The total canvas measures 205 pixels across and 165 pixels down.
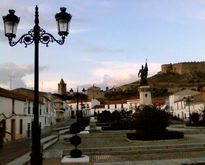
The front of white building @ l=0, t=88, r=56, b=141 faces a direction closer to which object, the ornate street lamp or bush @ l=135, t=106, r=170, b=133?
the bush

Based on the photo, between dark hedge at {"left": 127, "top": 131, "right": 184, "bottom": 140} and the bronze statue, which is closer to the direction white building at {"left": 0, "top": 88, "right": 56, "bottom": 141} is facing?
the dark hedge

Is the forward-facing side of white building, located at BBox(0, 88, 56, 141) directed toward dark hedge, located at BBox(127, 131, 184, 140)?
yes

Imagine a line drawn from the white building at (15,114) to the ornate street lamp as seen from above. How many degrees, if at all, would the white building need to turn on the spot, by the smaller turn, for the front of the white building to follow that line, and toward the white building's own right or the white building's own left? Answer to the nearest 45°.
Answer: approximately 45° to the white building's own right

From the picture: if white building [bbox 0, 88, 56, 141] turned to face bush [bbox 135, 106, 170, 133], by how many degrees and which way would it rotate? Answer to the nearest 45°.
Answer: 0° — it already faces it

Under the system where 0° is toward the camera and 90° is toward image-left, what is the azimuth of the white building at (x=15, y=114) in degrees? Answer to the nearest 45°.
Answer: approximately 315°

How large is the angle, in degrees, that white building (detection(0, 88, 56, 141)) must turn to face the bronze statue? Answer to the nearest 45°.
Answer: approximately 90° to its left
